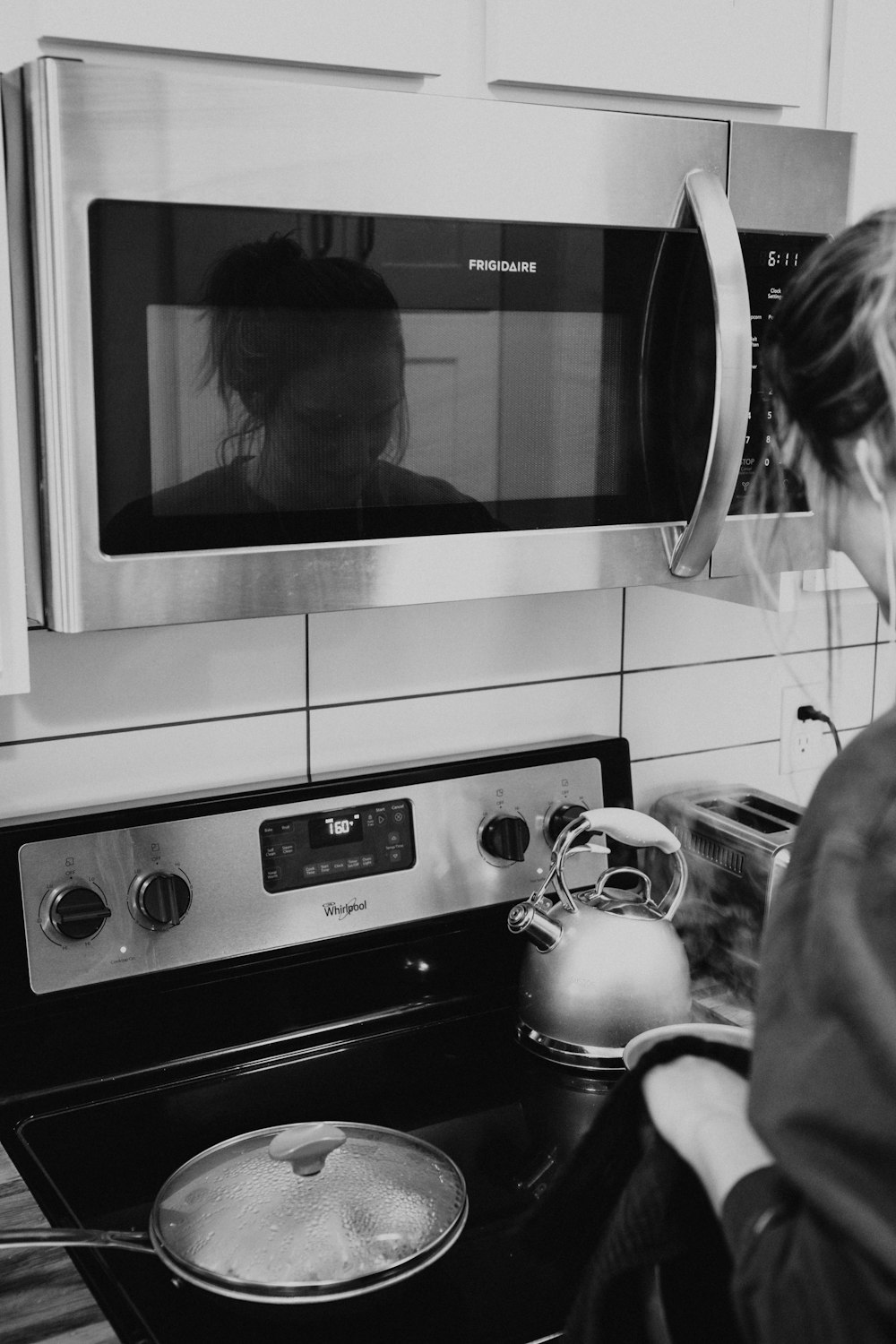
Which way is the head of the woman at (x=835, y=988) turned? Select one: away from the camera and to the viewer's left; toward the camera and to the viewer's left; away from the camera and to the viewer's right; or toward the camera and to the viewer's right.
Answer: away from the camera and to the viewer's left

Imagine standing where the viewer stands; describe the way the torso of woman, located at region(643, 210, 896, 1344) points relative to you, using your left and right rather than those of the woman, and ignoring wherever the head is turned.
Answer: facing away from the viewer and to the left of the viewer

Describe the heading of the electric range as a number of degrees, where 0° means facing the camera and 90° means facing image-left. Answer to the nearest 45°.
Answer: approximately 315°

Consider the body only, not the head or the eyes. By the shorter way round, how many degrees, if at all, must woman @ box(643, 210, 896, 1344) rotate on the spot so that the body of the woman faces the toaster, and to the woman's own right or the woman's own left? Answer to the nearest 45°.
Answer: approximately 45° to the woman's own right

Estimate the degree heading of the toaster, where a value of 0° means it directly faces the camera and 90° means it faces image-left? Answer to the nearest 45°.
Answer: approximately 315°

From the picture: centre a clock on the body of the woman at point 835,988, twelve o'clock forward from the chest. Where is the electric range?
The electric range is roughly at 12 o'clock from the woman.

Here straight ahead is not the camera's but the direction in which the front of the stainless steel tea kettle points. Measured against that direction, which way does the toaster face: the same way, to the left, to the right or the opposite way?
to the left

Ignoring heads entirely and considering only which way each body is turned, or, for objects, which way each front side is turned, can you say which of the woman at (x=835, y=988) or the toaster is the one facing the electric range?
the woman
